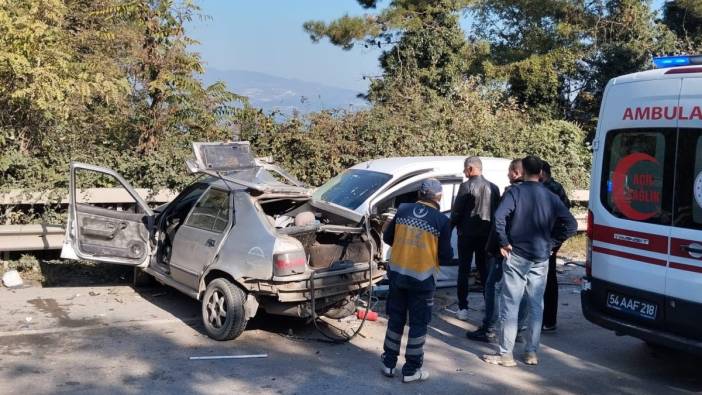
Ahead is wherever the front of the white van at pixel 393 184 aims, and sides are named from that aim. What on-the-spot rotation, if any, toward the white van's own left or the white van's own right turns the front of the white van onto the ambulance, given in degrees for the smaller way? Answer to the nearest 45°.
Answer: approximately 90° to the white van's own left

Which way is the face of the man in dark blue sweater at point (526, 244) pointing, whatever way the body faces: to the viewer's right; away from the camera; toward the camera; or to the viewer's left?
away from the camera

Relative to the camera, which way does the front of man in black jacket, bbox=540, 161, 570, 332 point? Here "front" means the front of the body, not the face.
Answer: to the viewer's left

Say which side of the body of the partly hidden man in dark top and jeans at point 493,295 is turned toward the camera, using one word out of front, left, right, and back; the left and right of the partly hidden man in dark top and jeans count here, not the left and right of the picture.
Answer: left

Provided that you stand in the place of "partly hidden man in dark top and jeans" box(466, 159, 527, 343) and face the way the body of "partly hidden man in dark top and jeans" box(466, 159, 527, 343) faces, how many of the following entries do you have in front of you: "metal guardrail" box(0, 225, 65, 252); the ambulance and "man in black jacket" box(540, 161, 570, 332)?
1

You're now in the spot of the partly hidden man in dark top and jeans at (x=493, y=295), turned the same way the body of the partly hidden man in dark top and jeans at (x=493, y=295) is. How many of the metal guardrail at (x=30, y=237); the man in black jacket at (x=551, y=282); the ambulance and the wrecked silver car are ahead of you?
2

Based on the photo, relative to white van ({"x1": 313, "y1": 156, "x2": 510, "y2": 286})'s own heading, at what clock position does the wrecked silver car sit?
The wrecked silver car is roughly at 12 o'clock from the white van.
